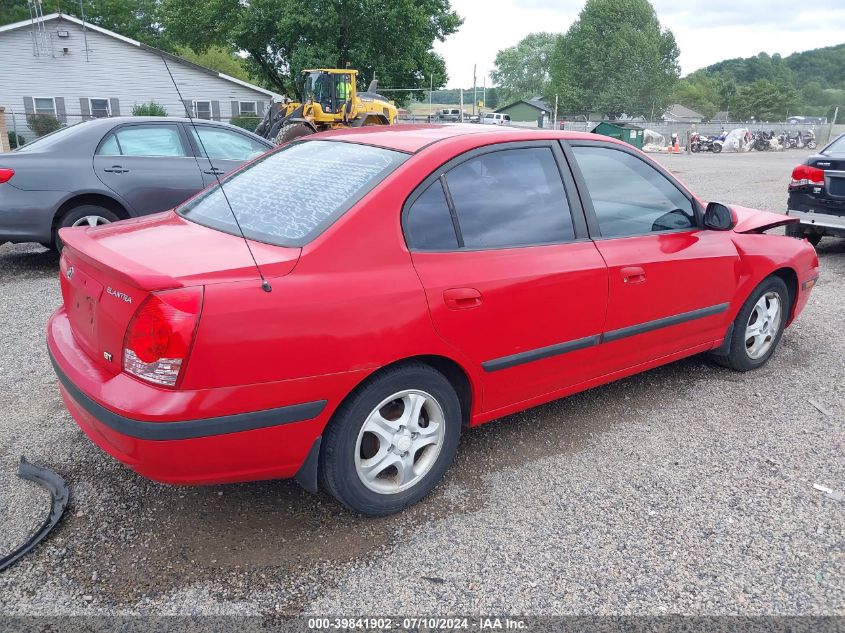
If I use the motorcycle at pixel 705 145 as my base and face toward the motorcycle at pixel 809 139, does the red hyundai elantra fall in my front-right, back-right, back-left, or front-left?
back-right

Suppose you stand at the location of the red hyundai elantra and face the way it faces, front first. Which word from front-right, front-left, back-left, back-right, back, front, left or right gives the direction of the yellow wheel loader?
front-left

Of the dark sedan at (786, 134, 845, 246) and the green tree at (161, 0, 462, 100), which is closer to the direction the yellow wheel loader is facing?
the dark sedan

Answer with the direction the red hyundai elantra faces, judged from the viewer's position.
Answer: facing away from the viewer and to the right of the viewer

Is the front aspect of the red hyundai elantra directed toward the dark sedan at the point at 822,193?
yes

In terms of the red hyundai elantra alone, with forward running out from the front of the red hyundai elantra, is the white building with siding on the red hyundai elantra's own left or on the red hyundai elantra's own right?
on the red hyundai elantra's own left

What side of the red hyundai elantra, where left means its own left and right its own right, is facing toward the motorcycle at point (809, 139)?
front
